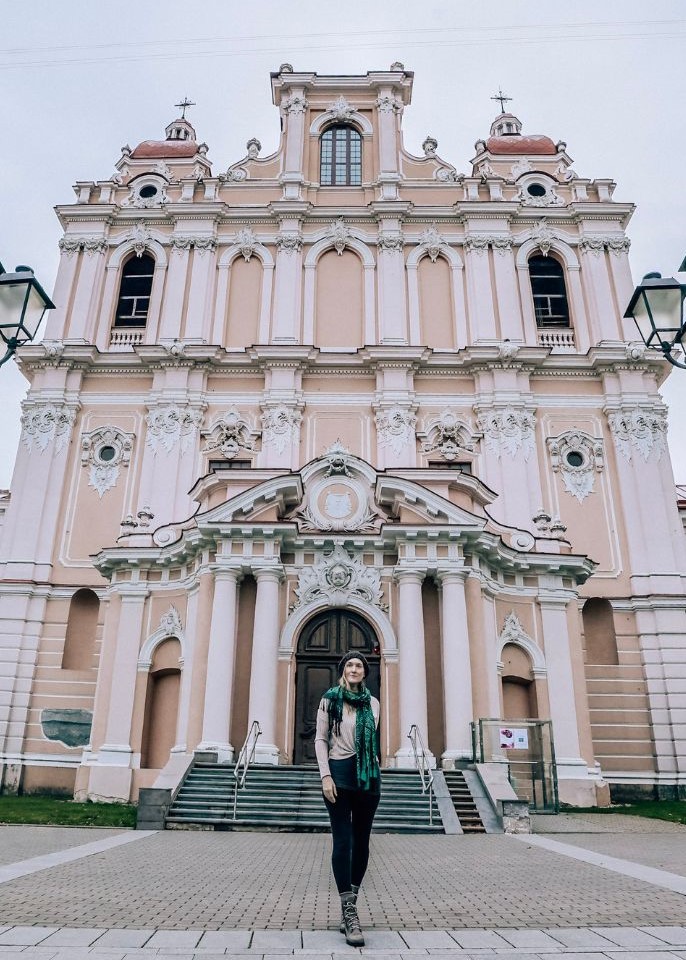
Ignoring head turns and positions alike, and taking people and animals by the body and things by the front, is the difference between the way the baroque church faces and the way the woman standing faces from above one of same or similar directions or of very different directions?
same or similar directions

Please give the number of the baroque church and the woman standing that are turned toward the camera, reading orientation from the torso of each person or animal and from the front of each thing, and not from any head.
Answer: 2

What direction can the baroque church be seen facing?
toward the camera

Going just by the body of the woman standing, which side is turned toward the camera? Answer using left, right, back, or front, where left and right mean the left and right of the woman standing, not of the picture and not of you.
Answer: front

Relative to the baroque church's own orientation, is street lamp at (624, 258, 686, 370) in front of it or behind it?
in front

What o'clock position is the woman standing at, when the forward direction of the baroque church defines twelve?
The woman standing is roughly at 12 o'clock from the baroque church.

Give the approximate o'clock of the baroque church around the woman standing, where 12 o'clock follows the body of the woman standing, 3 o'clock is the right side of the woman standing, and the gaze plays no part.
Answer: The baroque church is roughly at 6 o'clock from the woman standing.
